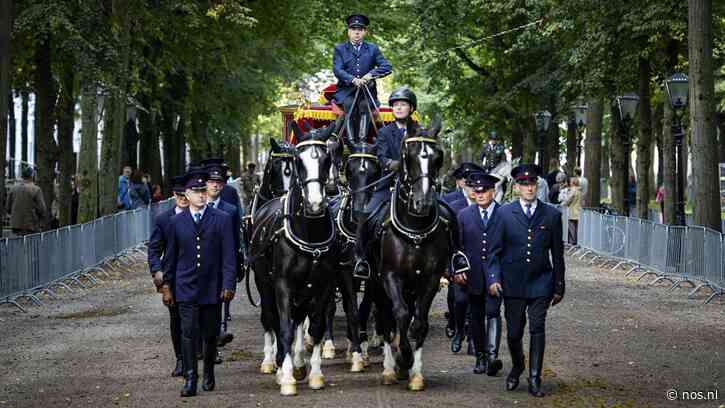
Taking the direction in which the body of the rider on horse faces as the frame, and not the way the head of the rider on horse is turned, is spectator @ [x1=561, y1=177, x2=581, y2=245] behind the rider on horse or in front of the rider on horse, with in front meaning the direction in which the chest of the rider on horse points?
behind

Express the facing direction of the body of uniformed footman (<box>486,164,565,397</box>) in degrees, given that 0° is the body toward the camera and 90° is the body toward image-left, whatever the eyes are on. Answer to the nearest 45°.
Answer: approximately 0°

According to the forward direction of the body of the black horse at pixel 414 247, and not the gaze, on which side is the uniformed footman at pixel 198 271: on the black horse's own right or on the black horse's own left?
on the black horse's own right

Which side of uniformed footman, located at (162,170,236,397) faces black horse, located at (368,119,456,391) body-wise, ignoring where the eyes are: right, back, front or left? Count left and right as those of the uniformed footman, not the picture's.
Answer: left

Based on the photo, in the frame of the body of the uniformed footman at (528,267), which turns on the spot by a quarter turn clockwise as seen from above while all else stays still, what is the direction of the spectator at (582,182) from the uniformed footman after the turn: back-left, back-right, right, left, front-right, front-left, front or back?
right

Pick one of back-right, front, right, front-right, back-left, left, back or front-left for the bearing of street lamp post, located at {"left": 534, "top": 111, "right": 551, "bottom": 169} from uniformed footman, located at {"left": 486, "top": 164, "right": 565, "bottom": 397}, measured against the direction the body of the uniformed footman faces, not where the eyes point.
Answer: back
